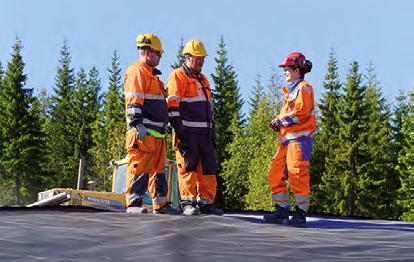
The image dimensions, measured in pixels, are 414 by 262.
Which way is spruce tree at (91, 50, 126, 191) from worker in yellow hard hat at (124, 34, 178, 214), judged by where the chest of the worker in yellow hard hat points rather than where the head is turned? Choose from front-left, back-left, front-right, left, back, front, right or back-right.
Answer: back-left

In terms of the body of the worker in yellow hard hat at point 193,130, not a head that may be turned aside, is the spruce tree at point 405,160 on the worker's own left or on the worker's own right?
on the worker's own left

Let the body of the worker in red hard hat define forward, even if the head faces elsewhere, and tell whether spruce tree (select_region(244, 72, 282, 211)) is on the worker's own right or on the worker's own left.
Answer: on the worker's own right

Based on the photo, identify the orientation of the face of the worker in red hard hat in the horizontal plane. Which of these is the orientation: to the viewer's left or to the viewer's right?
to the viewer's left

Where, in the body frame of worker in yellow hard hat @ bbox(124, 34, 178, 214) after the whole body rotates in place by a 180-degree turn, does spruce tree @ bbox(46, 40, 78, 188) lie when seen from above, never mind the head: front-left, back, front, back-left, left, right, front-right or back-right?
front-right

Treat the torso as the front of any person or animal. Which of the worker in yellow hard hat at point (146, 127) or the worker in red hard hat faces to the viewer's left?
the worker in red hard hat

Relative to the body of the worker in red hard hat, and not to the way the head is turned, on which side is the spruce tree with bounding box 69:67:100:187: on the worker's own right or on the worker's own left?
on the worker's own right

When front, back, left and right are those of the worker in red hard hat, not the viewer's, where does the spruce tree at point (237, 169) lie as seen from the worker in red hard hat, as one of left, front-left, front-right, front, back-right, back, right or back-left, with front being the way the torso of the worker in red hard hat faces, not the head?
right
